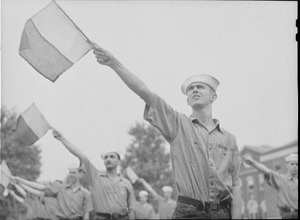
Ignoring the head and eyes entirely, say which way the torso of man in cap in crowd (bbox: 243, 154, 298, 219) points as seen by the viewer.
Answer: toward the camera

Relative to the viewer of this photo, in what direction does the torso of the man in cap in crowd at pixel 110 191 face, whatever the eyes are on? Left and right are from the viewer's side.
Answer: facing the viewer

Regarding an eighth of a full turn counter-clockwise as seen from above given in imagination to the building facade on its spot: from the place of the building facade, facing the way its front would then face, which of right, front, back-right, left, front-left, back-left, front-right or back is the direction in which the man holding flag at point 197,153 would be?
front

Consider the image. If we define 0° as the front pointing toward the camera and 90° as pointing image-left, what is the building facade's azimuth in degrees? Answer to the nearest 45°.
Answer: approximately 45°

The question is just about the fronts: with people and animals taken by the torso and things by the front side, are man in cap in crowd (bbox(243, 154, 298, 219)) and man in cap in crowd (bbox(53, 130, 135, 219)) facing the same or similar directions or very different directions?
same or similar directions

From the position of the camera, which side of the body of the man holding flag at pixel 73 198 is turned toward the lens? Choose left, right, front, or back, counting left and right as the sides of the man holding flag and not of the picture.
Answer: front

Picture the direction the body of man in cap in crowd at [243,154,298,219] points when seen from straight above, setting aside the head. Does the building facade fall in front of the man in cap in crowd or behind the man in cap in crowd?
behind

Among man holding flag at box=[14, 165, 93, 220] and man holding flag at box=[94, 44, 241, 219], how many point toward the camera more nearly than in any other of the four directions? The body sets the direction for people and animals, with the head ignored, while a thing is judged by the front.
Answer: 2

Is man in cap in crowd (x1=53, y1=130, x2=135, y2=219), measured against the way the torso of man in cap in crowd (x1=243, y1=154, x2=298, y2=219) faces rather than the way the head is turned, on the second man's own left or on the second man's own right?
on the second man's own right

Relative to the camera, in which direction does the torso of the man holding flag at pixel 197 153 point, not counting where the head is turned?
toward the camera

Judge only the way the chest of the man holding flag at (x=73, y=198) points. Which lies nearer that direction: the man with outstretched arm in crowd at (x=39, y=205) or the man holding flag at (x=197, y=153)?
the man holding flag

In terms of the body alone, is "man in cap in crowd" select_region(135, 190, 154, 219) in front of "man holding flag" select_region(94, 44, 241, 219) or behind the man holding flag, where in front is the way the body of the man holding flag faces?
behind
